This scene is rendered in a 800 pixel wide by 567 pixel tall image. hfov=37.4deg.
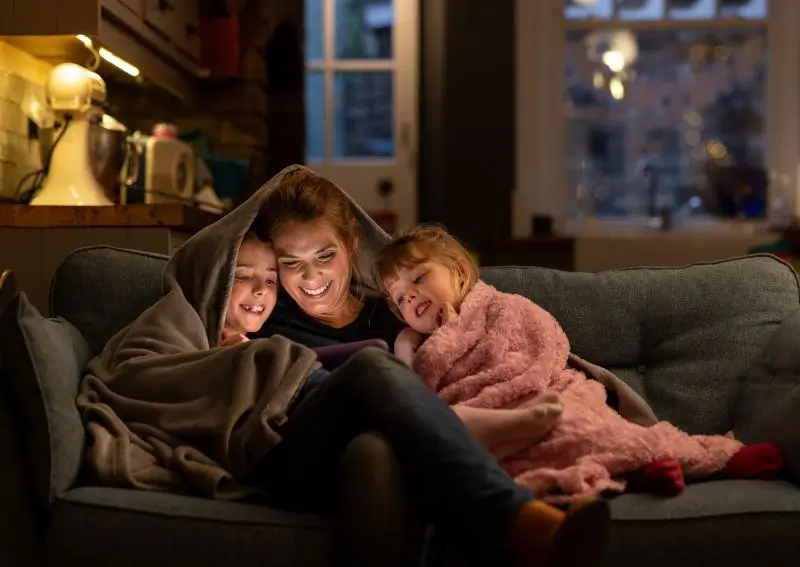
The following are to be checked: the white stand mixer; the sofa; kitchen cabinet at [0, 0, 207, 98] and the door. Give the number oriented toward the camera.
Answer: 2

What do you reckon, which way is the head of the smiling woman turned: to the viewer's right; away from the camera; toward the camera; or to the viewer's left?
toward the camera

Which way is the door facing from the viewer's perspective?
toward the camera

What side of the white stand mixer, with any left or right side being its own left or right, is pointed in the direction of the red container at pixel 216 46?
front

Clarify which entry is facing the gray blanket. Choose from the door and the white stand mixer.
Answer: the door

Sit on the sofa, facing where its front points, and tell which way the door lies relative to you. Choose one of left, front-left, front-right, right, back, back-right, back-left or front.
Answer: back

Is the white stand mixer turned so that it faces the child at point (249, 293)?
no

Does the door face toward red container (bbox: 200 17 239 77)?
no

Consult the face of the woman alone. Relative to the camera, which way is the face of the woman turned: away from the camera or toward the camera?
toward the camera

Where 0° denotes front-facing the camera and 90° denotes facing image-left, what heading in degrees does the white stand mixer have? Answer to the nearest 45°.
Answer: approximately 225°

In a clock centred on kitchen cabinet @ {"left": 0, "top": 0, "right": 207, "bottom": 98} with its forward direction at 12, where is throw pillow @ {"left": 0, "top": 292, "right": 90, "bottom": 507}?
The throw pillow is roughly at 3 o'clock from the kitchen cabinet.

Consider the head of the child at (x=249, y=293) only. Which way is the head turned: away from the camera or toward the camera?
toward the camera

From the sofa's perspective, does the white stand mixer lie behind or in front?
behind

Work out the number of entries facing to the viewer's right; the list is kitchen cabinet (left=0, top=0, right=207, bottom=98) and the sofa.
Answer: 1

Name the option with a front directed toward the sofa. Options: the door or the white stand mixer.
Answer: the door

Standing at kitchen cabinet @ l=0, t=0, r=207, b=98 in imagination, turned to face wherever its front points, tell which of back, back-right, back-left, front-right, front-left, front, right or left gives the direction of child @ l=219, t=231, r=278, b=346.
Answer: right

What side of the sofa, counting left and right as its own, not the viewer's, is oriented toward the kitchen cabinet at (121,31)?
back

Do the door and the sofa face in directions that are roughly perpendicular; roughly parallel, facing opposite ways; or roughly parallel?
roughly parallel

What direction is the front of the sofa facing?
toward the camera
